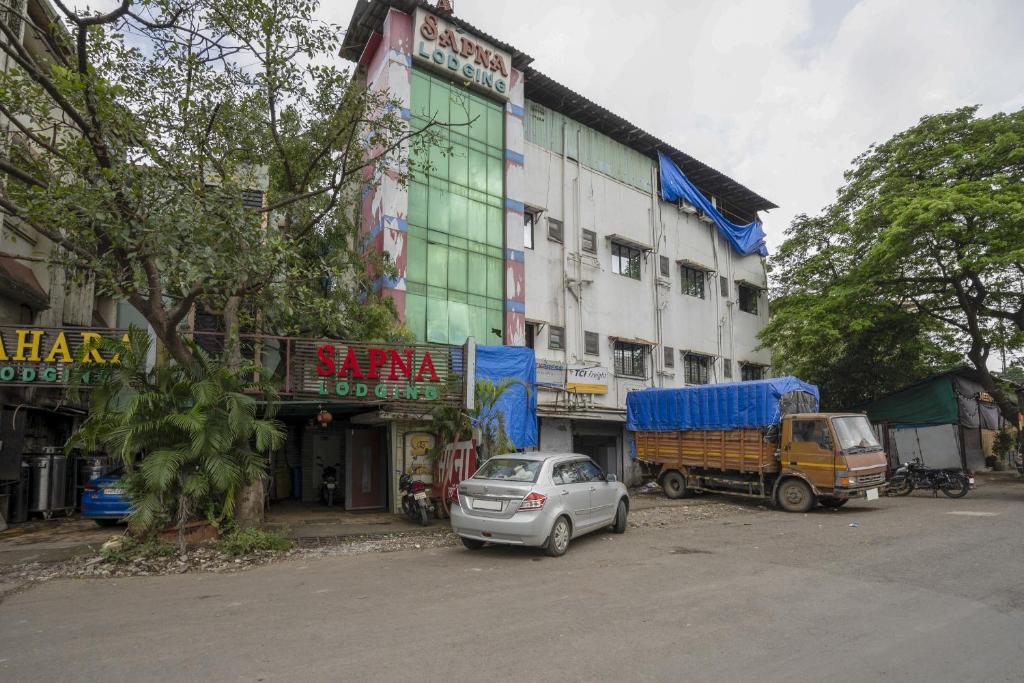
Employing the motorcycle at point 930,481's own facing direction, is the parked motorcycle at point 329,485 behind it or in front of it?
in front

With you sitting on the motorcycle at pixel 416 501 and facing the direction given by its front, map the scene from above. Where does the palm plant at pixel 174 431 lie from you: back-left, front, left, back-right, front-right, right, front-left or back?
left

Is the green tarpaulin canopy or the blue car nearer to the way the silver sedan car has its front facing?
the green tarpaulin canopy

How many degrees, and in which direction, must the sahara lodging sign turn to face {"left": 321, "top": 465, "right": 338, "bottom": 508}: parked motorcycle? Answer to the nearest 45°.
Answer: approximately 135° to its left

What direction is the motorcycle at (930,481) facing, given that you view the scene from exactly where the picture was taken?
facing to the left of the viewer

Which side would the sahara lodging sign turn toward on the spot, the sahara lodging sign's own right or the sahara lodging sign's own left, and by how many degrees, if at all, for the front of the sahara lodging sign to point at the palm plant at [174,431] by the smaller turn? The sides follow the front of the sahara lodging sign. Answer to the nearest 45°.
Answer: approximately 45° to the sahara lodging sign's own left

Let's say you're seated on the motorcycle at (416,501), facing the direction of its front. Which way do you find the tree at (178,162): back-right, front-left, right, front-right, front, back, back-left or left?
left
